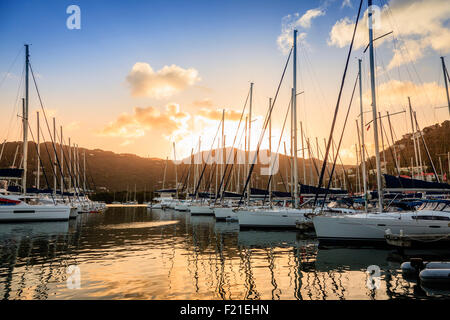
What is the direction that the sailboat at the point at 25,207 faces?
to the viewer's right

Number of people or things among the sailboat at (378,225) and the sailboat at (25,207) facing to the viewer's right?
1

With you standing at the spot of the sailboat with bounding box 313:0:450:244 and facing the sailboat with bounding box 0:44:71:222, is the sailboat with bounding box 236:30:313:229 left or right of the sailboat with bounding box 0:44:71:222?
right

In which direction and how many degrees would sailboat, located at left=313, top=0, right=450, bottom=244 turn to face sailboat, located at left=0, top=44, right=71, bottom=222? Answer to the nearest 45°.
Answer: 0° — it already faces it

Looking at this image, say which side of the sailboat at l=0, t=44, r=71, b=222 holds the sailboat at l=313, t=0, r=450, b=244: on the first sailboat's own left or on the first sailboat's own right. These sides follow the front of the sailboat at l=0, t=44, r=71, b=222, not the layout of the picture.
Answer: on the first sailboat's own right

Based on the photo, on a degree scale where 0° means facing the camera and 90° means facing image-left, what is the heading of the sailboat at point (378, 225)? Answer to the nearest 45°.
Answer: approximately 90°

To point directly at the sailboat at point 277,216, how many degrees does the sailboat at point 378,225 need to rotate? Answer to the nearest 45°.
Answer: approximately 45° to its right

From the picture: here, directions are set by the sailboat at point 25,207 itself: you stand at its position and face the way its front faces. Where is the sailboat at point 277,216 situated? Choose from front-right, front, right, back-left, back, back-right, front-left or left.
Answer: front-right
